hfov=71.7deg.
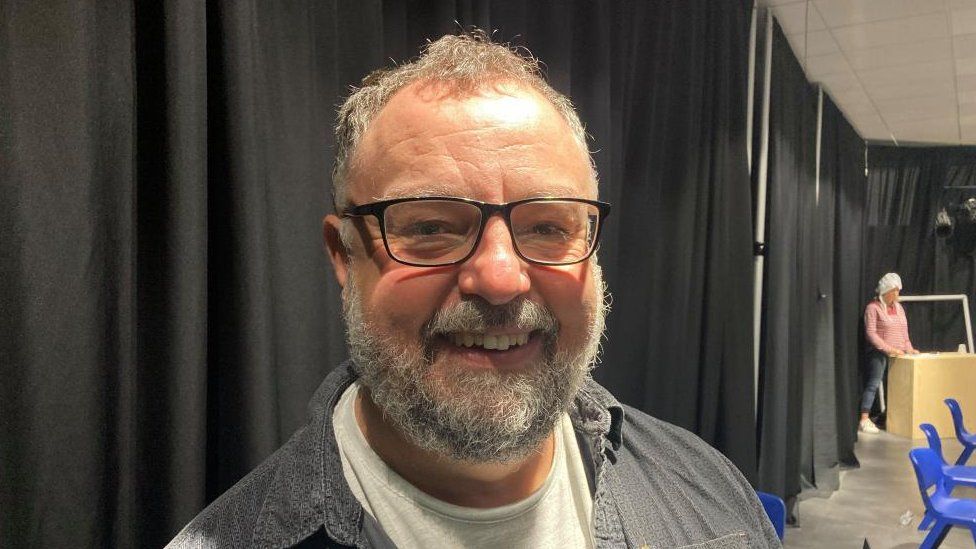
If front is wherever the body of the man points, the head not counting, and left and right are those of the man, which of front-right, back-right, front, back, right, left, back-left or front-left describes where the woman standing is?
back-left

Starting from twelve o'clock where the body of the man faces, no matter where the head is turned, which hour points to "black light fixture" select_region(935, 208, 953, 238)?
The black light fixture is roughly at 8 o'clock from the man.

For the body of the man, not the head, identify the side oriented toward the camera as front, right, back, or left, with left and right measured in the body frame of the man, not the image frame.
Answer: front

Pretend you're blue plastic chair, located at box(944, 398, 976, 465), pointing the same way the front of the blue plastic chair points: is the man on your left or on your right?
on your right

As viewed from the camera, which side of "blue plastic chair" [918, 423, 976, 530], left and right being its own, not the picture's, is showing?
right
